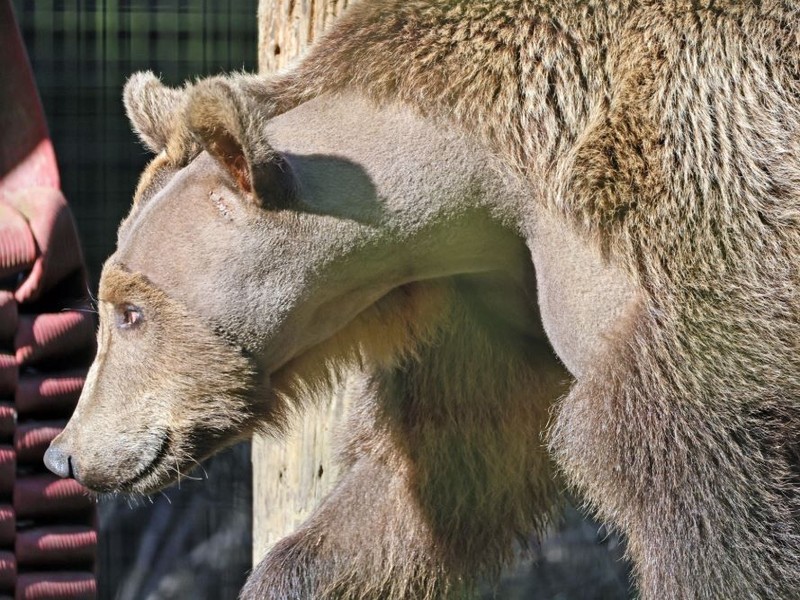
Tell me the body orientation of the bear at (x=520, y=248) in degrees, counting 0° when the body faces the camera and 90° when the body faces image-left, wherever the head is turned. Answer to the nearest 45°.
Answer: approximately 90°

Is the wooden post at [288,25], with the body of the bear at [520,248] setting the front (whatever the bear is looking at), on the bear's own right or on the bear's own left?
on the bear's own right
